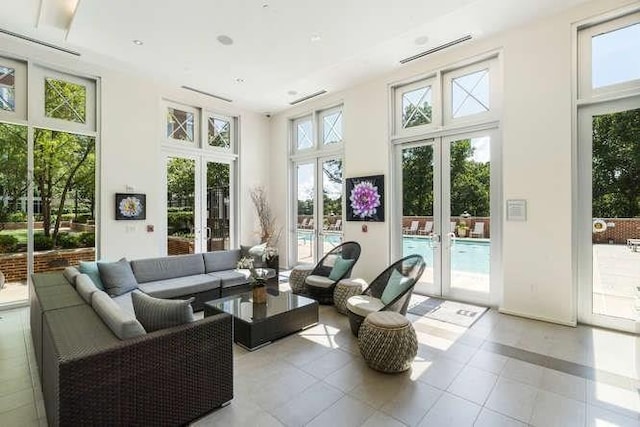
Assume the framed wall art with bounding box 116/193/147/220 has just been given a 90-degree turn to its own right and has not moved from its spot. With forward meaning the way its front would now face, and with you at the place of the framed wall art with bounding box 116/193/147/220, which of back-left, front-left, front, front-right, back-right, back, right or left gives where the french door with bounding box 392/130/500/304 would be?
back-left

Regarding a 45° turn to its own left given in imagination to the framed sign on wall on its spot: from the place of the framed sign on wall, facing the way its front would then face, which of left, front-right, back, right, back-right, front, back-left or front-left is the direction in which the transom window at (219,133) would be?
back-right

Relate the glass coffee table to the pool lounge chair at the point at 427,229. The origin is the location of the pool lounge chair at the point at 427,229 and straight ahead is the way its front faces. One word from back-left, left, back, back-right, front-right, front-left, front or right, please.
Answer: front

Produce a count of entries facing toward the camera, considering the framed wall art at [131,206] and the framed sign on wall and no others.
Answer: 2

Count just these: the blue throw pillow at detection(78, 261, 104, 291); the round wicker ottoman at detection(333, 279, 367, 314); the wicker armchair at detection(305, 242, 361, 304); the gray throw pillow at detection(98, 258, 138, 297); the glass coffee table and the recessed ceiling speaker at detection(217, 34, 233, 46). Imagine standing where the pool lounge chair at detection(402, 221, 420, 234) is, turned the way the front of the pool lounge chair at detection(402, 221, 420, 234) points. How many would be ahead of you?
6

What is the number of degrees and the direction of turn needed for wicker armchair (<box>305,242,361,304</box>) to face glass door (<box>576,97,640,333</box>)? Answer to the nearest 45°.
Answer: approximately 135° to its left

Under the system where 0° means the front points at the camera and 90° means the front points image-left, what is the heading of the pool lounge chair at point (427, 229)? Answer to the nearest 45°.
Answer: approximately 45°

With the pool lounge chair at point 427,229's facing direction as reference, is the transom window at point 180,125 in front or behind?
in front

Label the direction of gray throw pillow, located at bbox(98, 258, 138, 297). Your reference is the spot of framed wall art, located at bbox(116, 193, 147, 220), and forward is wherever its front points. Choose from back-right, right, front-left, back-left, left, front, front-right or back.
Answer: front

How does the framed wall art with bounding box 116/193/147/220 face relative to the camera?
toward the camera

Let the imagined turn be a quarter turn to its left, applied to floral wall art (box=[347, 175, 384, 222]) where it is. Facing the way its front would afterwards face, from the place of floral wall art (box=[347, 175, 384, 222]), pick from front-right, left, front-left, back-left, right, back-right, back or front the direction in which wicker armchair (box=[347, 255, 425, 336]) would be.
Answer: front-right

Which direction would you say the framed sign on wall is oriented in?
toward the camera

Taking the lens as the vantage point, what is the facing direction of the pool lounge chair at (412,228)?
facing the viewer and to the left of the viewer

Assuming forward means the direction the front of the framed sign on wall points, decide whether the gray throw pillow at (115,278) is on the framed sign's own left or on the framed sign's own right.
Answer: on the framed sign's own right

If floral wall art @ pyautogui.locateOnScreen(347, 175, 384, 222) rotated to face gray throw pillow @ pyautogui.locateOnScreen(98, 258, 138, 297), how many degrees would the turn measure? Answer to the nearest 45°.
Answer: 0° — it already faces it

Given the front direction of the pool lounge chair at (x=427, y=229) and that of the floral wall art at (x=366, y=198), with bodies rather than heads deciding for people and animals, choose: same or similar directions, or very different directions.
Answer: same or similar directions

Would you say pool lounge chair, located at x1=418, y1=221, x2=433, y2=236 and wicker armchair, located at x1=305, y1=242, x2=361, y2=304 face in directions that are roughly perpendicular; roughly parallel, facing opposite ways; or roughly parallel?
roughly parallel
